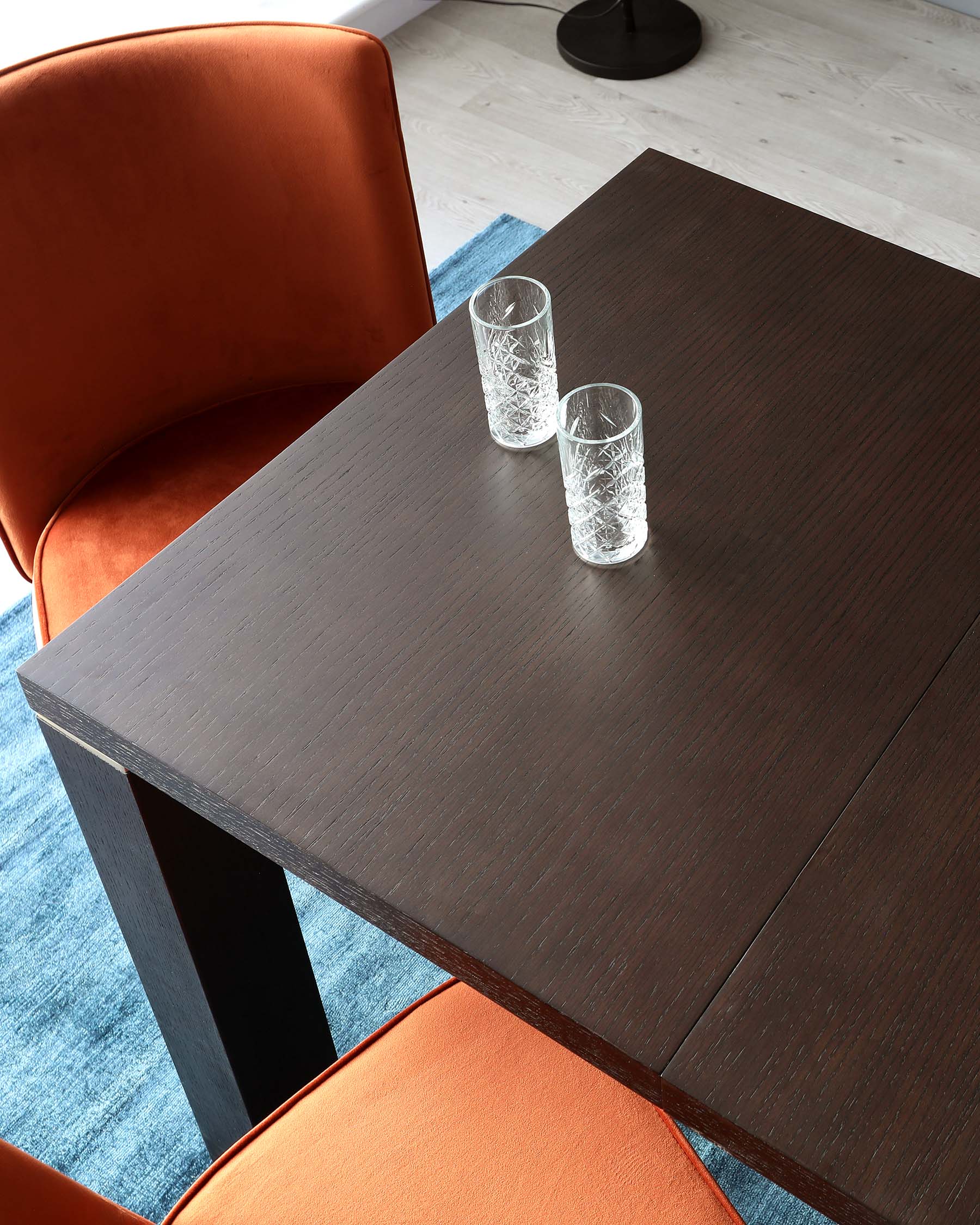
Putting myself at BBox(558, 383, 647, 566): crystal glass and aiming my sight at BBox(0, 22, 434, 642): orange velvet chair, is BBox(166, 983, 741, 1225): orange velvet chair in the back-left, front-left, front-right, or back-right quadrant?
back-left

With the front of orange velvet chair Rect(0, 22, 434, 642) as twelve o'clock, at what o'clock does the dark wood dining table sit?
The dark wood dining table is roughly at 1 o'clock from the orange velvet chair.

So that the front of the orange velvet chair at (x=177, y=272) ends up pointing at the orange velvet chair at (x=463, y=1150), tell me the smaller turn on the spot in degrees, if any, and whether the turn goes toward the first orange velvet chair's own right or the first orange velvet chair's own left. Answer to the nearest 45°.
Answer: approximately 45° to the first orange velvet chair's own right

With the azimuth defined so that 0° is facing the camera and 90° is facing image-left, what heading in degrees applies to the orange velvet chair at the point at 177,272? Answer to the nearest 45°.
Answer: approximately 315°
